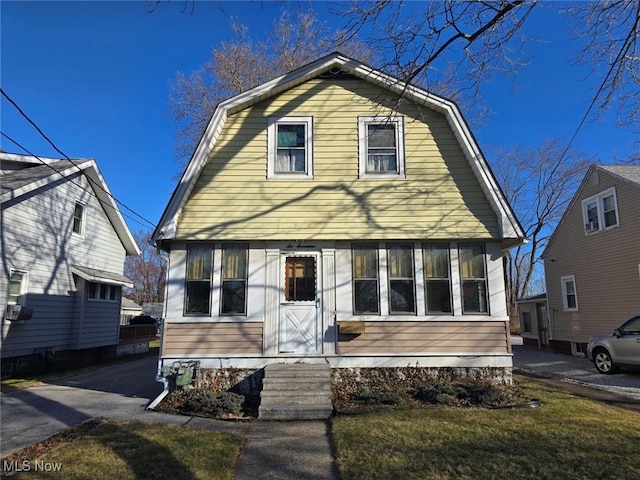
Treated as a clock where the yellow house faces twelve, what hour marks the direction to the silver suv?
The silver suv is roughly at 8 o'clock from the yellow house.

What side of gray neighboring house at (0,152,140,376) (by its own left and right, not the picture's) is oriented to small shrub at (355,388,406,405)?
left

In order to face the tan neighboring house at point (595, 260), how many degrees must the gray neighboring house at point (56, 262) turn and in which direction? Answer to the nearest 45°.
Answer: approximately 90° to its left

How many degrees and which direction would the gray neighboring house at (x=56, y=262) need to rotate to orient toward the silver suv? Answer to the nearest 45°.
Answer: approximately 90° to its left

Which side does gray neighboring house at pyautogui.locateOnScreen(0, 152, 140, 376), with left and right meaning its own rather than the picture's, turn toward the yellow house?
left

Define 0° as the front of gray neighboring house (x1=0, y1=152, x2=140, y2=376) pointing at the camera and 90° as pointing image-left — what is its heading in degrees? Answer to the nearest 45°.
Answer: approximately 45°

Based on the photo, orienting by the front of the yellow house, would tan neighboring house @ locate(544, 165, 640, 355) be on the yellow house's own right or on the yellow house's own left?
on the yellow house's own left

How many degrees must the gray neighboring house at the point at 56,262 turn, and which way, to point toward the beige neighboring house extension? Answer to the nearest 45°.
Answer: approximately 135° to its left

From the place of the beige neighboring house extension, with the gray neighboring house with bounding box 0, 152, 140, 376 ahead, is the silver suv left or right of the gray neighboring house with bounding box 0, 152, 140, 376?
left

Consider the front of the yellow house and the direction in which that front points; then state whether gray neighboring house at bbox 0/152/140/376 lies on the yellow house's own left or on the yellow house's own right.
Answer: on the yellow house's own right

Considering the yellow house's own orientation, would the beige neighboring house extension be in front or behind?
behind
